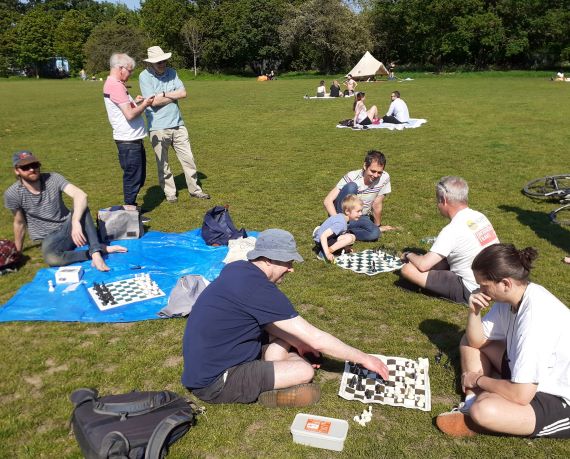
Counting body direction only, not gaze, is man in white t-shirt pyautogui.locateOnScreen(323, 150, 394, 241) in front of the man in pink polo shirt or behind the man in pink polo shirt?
in front

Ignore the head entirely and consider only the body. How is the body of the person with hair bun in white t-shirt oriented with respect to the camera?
to the viewer's left

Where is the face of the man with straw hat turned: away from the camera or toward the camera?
toward the camera

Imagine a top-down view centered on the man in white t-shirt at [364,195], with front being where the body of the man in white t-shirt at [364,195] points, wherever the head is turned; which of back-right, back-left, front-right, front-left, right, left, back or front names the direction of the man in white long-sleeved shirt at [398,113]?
back

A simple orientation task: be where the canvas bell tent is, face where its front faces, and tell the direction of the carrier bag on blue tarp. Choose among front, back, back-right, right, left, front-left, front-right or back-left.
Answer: front-right

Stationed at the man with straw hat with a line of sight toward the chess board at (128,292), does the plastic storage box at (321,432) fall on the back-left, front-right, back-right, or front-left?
front-left

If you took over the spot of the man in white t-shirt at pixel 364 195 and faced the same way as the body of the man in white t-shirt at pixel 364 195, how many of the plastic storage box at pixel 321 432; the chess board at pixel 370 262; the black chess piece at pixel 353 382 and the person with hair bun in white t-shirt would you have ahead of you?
4

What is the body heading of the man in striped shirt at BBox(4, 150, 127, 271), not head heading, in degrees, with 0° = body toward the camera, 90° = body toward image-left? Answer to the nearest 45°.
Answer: approximately 315°

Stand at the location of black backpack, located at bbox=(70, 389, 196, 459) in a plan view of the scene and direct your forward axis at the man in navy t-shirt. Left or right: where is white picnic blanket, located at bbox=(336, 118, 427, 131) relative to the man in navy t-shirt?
left

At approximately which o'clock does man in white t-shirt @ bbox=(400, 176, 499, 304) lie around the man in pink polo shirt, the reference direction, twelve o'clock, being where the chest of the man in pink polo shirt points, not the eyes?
The man in white t-shirt is roughly at 2 o'clock from the man in pink polo shirt.

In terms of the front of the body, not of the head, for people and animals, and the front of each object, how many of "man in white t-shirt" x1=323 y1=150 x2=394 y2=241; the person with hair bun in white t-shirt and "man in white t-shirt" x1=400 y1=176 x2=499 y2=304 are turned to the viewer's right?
0

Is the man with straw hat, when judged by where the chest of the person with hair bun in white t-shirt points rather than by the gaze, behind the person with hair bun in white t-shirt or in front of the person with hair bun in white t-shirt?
in front

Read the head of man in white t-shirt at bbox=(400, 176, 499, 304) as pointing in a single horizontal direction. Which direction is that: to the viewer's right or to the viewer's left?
to the viewer's left

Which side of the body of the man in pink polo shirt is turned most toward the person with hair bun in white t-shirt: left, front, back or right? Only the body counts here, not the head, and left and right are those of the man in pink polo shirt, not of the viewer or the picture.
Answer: right

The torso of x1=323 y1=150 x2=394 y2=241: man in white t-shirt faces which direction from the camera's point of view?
toward the camera

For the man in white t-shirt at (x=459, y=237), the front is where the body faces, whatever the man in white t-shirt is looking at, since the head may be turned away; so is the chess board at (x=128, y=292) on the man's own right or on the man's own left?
on the man's own left

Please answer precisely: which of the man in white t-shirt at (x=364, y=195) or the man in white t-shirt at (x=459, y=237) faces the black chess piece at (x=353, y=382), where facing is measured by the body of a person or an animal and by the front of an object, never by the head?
the man in white t-shirt at (x=364, y=195)

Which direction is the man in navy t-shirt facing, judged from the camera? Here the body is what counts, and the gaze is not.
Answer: to the viewer's right

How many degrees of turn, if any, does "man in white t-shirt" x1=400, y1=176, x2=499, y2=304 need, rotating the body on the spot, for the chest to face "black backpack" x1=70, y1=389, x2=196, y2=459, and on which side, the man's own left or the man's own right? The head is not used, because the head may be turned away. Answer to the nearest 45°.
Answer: approximately 90° to the man's own left

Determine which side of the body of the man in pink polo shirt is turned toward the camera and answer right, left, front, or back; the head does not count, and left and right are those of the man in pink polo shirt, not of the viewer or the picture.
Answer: right
